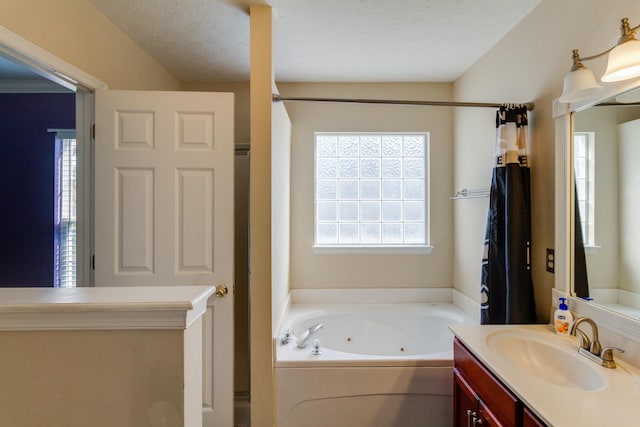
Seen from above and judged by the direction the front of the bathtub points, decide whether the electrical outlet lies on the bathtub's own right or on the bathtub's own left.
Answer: on the bathtub's own left

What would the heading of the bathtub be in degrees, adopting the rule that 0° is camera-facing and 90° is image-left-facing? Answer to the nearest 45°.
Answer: approximately 0°

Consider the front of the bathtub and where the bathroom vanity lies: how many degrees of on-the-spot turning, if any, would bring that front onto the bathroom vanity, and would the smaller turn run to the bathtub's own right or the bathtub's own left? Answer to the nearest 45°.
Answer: approximately 45° to the bathtub's own left

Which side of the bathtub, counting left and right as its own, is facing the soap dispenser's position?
left

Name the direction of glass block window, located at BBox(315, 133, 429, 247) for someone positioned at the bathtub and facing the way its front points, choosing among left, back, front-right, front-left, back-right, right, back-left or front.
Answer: back

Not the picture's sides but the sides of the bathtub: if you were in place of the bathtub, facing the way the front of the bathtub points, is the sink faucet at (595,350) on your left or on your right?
on your left
